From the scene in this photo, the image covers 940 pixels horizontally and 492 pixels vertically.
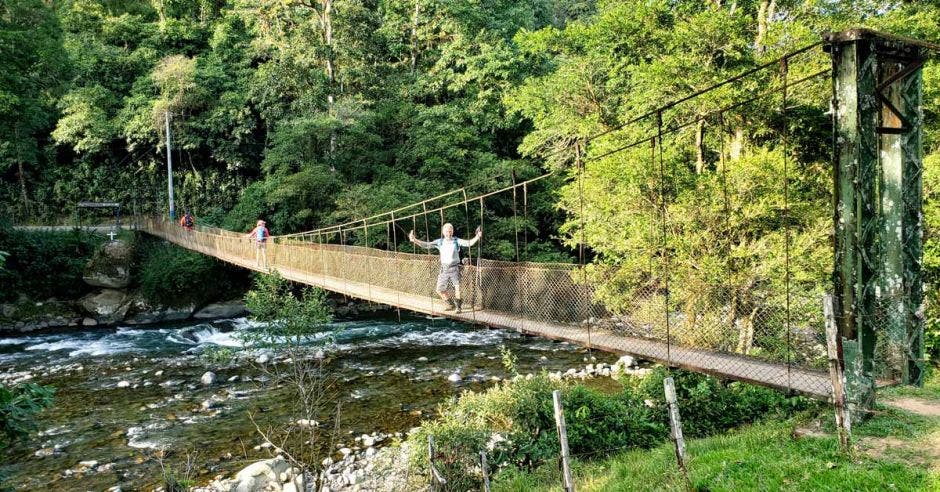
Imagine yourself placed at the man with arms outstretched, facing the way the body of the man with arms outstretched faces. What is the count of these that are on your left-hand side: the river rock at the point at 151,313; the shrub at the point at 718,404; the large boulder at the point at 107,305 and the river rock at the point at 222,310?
1

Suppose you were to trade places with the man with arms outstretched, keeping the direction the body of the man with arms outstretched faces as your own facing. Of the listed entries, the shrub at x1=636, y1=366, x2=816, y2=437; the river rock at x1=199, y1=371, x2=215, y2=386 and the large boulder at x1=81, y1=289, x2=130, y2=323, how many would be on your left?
1

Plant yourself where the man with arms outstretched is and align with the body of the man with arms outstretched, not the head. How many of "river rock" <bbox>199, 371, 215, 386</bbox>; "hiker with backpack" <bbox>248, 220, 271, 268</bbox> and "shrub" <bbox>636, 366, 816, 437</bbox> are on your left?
1

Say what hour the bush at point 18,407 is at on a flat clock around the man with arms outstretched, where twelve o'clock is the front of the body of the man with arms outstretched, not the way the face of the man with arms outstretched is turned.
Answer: The bush is roughly at 1 o'clock from the man with arms outstretched.

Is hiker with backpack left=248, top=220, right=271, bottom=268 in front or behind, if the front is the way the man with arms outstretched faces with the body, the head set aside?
behind

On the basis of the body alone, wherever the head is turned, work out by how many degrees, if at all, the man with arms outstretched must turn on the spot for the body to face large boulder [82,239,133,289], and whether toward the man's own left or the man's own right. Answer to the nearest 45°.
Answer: approximately 135° to the man's own right

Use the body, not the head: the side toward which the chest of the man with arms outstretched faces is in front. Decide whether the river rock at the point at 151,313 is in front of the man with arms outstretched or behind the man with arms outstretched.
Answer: behind

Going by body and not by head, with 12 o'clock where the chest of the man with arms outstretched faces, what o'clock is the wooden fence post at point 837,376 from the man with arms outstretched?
The wooden fence post is roughly at 11 o'clock from the man with arms outstretched.

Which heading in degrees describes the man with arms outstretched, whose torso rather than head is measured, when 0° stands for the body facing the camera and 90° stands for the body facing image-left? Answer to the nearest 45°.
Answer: approximately 0°

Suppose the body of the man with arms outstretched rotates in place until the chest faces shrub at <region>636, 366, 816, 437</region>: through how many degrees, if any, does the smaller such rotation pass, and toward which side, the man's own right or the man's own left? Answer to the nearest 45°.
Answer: approximately 90° to the man's own left
